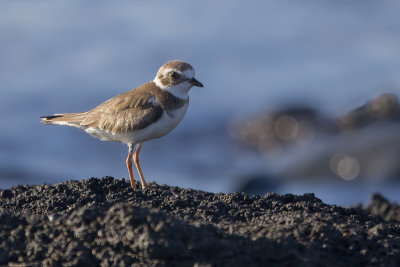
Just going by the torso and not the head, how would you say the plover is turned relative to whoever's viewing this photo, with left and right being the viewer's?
facing to the right of the viewer

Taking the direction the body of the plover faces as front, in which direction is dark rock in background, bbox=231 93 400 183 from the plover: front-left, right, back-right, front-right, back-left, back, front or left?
front-left
